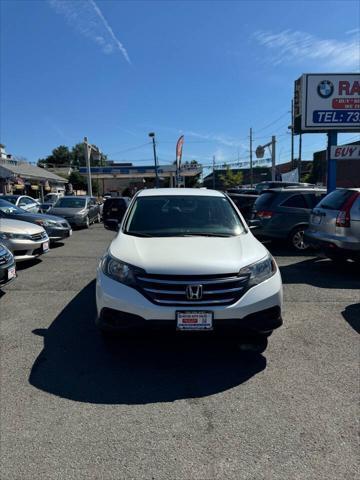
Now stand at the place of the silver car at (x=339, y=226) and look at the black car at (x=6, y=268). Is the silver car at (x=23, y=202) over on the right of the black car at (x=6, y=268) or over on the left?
right

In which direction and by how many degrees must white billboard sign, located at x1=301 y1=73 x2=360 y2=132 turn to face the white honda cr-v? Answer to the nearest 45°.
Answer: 0° — it already faces it

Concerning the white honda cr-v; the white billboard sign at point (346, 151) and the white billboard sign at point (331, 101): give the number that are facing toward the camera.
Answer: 3

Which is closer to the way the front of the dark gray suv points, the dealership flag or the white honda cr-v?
the dealership flag

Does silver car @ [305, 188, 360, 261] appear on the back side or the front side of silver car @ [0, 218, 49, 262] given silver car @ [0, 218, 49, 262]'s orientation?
on the front side

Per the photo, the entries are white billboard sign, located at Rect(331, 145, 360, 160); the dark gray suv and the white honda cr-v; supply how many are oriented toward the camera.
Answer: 2

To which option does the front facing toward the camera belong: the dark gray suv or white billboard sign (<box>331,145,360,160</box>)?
the white billboard sign

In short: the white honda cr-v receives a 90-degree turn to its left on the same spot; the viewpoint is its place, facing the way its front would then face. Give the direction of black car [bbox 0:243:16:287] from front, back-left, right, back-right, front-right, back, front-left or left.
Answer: back-left

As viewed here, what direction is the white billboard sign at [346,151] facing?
toward the camera

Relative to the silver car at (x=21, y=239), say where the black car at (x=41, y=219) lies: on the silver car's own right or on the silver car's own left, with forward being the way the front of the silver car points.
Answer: on the silver car's own left

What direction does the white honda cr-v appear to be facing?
toward the camera

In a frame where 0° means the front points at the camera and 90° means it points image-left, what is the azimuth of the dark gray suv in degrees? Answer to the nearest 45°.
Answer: approximately 225°

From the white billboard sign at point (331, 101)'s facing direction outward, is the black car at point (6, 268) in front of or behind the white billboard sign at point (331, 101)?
in front

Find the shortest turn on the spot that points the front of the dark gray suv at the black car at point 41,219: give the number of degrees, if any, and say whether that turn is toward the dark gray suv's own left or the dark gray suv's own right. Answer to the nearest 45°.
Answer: approximately 135° to the dark gray suv's own left

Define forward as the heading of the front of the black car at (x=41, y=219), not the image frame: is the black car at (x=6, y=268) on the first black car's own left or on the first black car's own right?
on the first black car's own right

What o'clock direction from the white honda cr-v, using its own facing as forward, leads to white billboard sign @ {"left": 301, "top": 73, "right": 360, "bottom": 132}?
The white billboard sign is roughly at 7 o'clock from the white honda cr-v.
